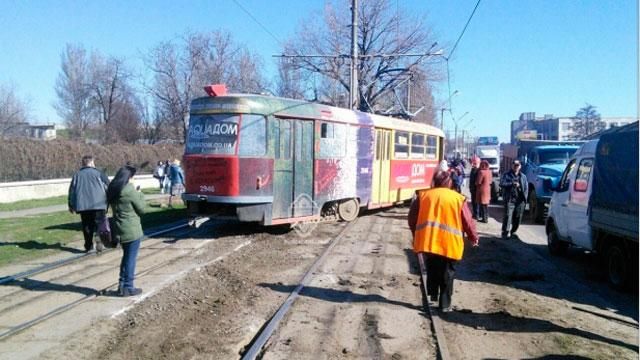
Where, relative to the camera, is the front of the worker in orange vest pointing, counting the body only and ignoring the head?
away from the camera

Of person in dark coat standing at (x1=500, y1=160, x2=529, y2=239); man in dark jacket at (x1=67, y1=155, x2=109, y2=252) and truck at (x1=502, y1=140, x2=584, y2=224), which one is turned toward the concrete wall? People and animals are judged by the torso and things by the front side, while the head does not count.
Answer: the man in dark jacket

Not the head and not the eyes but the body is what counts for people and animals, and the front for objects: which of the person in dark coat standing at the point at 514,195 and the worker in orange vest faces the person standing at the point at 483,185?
the worker in orange vest

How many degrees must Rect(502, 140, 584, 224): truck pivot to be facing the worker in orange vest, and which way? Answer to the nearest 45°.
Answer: approximately 45° to its right

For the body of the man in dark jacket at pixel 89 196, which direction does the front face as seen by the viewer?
away from the camera
